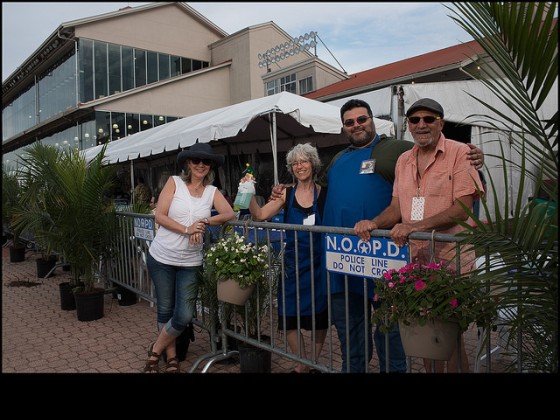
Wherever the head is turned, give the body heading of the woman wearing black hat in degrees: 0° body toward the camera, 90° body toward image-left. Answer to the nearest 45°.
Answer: approximately 0°

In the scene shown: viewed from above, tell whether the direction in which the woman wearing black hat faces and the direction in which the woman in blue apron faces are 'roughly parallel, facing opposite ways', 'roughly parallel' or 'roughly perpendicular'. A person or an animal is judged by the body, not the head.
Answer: roughly parallel

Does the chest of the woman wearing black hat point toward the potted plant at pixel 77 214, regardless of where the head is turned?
no

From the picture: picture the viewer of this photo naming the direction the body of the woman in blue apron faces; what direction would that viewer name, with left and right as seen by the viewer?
facing the viewer

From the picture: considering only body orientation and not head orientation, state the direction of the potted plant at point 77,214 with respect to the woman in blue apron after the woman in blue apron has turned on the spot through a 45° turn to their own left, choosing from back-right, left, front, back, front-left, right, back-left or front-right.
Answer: back

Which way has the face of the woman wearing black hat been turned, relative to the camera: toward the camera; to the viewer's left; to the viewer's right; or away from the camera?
toward the camera

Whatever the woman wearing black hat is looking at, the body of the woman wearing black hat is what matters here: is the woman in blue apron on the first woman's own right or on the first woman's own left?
on the first woman's own left

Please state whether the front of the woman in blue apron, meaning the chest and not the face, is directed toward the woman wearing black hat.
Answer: no

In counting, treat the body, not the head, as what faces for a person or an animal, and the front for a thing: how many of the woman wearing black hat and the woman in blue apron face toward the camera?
2

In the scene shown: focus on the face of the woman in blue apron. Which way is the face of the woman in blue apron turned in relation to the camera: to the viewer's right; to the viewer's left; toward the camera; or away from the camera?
toward the camera

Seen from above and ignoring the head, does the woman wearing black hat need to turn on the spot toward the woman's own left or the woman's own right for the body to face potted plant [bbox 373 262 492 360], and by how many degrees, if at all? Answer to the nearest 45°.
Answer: approximately 45° to the woman's own left
